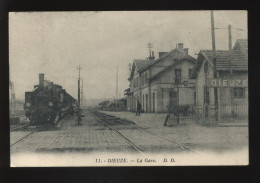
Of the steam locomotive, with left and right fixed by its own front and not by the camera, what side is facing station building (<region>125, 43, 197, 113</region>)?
left

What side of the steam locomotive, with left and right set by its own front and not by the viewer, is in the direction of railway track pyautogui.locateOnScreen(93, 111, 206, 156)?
left

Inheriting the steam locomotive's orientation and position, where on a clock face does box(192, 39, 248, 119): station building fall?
The station building is roughly at 8 o'clock from the steam locomotive.

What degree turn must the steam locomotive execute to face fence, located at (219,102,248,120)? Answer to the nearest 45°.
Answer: approximately 135° to its left
